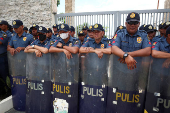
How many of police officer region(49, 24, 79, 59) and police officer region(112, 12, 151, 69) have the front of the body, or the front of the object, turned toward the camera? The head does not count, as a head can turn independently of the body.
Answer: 2

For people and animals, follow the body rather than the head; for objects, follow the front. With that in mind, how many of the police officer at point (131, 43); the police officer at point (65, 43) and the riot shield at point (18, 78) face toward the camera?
3

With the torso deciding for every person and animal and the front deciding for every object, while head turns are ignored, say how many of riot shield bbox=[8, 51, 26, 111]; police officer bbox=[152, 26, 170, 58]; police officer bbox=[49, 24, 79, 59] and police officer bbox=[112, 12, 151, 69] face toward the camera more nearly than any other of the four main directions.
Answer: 4

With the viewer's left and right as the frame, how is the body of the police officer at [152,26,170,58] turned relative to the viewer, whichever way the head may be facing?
facing the viewer

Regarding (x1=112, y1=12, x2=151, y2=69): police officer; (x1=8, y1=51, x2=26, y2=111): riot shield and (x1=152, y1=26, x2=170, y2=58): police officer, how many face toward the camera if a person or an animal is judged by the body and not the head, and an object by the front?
3

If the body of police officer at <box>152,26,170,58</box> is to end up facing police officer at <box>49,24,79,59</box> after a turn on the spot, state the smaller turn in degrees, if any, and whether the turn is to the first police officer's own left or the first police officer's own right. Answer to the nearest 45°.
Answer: approximately 90° to the first police officer's own right

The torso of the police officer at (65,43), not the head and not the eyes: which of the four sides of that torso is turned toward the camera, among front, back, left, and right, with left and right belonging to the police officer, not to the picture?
front
